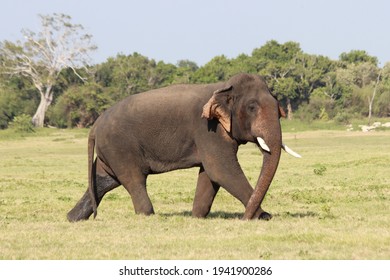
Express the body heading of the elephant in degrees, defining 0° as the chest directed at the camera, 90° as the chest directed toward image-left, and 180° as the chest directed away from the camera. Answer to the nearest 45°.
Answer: approximately 270°
